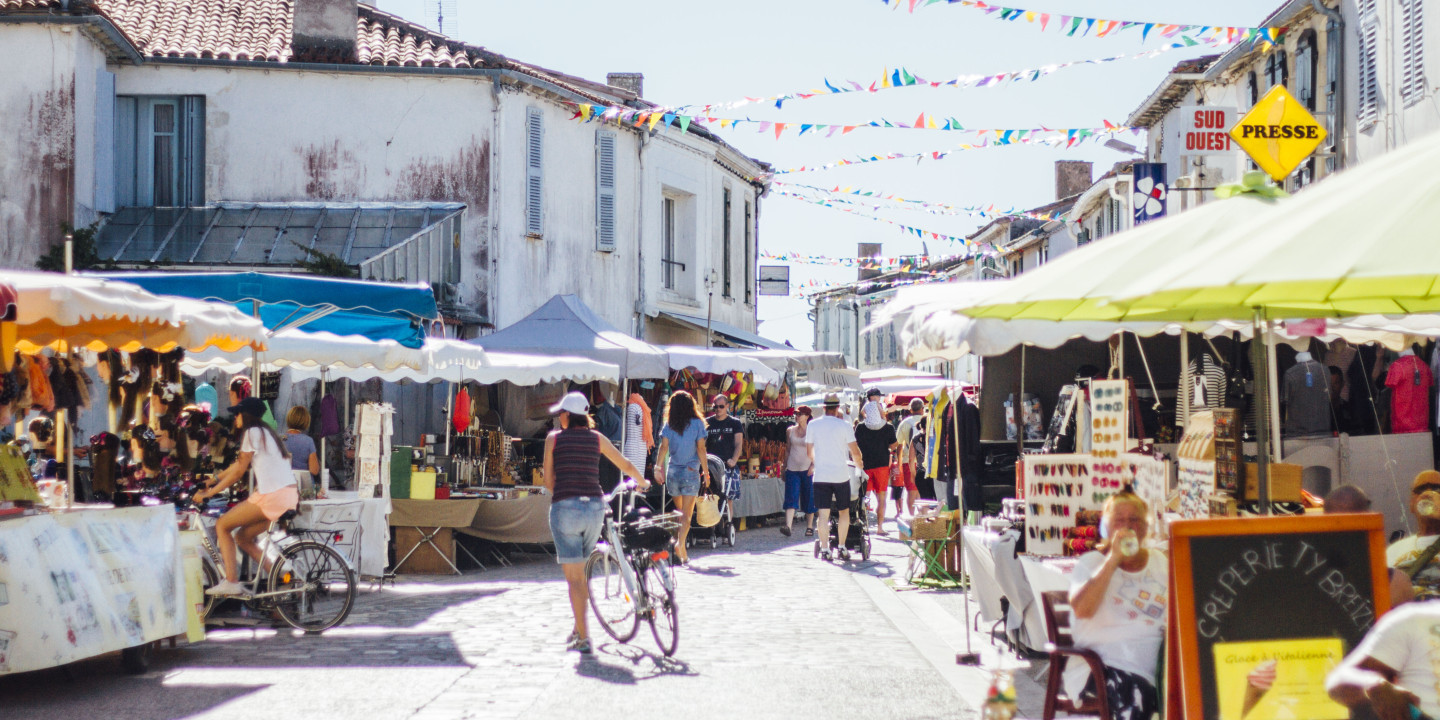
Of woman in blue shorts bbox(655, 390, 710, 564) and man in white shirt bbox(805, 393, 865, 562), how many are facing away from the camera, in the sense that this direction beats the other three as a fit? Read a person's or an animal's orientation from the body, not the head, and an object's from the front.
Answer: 2

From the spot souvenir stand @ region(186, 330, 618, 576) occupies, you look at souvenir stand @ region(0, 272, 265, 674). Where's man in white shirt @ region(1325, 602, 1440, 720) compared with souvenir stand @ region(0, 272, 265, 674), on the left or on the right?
left

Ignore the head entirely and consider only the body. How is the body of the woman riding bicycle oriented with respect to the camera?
to the viewer's left

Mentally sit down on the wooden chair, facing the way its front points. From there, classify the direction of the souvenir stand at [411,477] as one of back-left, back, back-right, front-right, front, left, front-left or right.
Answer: back

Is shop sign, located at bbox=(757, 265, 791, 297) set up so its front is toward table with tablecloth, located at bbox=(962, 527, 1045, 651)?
yes

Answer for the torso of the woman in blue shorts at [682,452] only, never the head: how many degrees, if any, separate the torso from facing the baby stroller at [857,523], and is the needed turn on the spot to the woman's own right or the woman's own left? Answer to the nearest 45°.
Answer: approximately 45° to the woman's own right

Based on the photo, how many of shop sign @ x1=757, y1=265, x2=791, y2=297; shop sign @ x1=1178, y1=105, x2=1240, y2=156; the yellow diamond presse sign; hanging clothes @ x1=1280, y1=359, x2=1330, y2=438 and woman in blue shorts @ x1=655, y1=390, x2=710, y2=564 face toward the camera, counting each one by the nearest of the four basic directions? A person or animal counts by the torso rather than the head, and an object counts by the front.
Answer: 4

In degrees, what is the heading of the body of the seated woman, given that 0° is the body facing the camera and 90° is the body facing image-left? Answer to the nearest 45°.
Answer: approximately 315°

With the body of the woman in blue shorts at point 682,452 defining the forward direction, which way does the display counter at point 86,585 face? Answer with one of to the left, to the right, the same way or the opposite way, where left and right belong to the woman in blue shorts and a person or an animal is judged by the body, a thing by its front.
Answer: to the right

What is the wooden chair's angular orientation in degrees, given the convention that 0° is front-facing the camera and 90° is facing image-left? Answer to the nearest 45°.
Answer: approximately 315°

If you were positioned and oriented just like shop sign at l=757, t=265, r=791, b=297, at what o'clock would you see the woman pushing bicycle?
The woman pushing bicycle is roughly at 12 o'clock from the shop sign.
